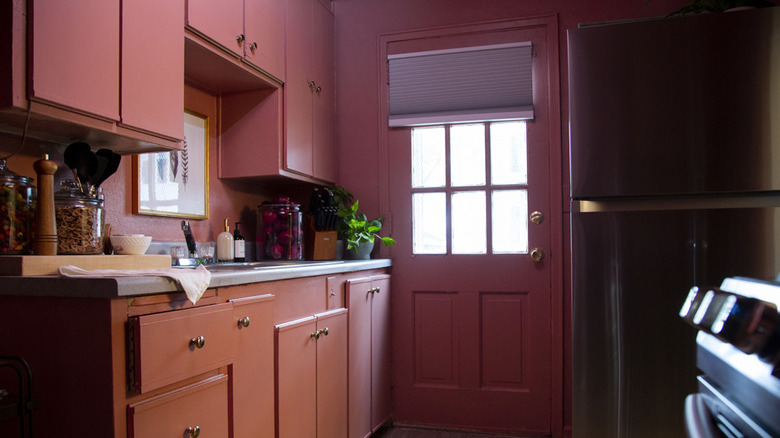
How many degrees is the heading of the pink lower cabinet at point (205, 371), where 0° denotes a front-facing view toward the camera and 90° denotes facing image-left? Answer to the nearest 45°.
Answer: approximately 315°

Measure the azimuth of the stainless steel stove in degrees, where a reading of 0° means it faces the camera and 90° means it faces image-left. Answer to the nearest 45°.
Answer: approximately 45°

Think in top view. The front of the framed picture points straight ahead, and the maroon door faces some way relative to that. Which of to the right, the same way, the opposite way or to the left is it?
to the right

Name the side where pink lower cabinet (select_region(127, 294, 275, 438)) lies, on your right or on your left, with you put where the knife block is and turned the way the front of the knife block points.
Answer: on your right

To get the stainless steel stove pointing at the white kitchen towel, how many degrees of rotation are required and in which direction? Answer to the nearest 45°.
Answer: approximately 45° to its right

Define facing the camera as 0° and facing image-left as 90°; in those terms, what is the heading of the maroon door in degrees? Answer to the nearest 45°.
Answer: approximately 0°

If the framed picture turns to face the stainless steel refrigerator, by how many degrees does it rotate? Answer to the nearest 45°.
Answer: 0° — it already faces it

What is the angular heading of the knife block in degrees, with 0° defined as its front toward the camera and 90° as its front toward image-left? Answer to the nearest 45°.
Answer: approximately 315°

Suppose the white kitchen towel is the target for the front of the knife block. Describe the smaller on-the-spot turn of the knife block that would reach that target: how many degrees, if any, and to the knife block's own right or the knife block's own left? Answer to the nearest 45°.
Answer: approximately 45° to the knife block's own right

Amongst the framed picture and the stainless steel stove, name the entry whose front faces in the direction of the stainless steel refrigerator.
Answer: the framed picture
